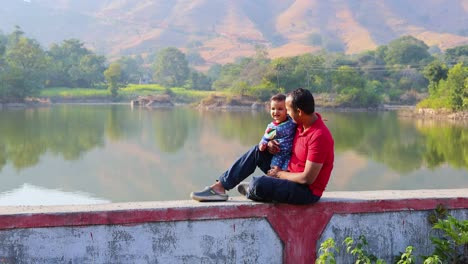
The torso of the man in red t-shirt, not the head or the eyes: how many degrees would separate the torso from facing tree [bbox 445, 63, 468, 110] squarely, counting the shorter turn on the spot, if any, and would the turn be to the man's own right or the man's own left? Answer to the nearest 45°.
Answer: approximately 90° to the man's own right

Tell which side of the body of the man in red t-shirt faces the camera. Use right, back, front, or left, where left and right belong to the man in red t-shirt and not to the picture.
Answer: left

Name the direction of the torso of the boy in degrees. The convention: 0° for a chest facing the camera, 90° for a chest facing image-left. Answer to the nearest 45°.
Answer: approximately 45°

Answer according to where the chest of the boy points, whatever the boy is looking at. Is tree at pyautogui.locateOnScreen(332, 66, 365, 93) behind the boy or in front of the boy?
behind

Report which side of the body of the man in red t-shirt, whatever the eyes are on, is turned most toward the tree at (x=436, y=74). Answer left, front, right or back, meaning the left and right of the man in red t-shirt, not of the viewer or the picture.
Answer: right

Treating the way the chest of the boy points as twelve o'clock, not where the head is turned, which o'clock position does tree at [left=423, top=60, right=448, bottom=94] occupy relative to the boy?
The tree is roughly at 5 o'clock from the boy.
